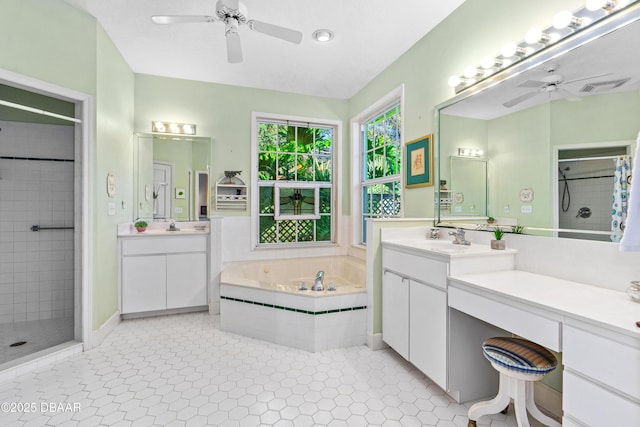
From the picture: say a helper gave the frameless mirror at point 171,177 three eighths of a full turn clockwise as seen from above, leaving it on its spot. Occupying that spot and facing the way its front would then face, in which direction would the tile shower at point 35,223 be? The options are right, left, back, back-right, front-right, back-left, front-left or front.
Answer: front-left

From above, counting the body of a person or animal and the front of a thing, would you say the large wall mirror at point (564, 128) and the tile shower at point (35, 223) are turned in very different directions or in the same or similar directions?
very different directions

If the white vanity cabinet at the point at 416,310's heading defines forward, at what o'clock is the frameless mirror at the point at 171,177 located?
The frameless mirror is roughly at 2 o'clock from the white vanity cabinet.

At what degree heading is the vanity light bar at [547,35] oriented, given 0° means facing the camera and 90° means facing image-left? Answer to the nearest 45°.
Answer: approximately 45°

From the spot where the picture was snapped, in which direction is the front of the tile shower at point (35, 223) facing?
facing the viewer and to the right of the viewer

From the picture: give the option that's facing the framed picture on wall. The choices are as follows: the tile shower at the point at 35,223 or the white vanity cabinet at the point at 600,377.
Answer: the tile shower

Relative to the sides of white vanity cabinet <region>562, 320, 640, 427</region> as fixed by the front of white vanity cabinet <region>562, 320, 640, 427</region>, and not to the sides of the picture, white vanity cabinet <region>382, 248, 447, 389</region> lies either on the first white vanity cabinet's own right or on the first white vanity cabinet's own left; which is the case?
on the first white vanity cabinet's own right

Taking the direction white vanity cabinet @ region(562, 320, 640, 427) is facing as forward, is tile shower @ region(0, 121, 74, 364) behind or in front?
in front

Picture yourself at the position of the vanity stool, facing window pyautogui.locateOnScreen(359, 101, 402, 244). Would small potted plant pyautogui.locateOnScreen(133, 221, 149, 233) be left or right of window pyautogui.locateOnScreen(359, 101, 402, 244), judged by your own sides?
left

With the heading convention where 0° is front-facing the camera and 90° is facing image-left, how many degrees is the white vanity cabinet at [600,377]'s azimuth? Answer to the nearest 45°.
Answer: approximately 45°

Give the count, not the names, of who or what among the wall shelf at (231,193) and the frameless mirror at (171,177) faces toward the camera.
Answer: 2

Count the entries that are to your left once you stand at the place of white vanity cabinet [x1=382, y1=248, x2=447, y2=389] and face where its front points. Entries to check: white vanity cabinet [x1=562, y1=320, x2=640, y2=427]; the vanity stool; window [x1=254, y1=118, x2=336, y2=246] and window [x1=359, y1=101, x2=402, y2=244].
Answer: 2

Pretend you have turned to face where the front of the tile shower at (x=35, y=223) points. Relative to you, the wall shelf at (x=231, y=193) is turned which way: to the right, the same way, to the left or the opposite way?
to the right

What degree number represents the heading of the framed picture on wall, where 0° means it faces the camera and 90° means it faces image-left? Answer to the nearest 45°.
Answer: approximately 45°

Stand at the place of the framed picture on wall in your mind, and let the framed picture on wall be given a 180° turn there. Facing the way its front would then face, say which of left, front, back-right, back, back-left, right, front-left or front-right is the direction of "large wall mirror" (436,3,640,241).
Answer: right
